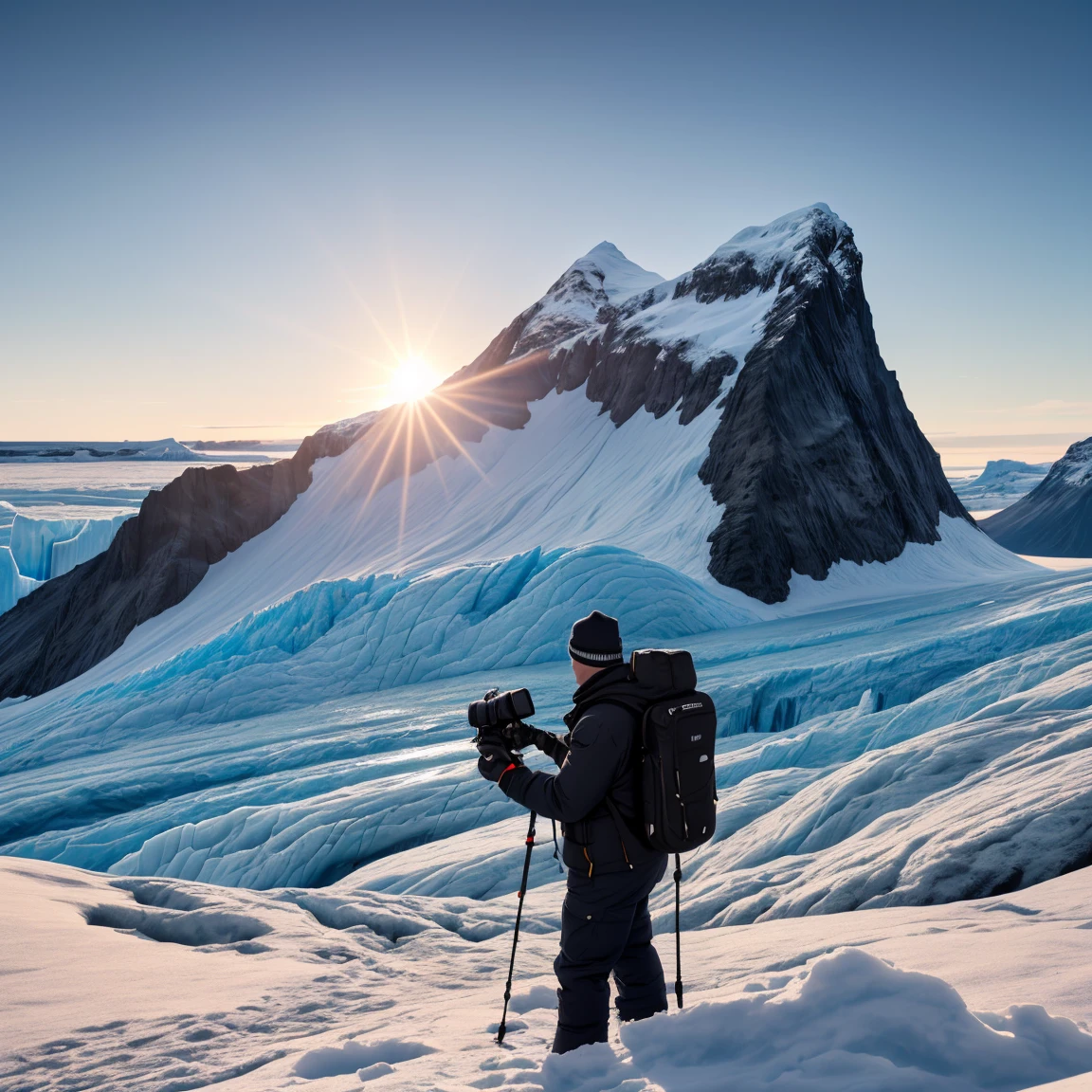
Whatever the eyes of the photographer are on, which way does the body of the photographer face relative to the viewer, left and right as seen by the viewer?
facing away from the viewer and to the left of the viewer

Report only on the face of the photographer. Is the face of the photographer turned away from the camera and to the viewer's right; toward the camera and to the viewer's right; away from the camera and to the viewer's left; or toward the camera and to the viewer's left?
away from the camera and to the viewer's left
